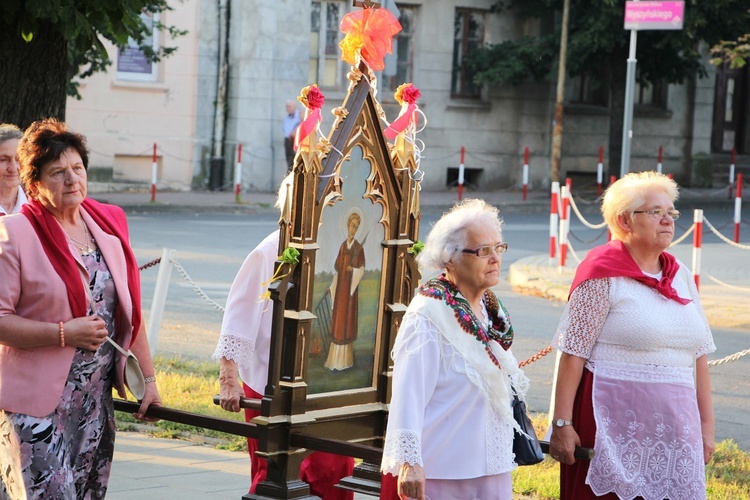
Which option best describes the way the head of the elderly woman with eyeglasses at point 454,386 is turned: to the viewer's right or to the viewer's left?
to the viewer's right

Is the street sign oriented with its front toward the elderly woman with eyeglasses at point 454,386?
yes

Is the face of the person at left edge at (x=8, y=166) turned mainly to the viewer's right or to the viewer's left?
to the viewer's right

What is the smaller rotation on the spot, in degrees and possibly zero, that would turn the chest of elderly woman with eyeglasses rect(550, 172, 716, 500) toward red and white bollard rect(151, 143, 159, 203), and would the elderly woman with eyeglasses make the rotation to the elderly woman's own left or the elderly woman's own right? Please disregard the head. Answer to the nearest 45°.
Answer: approximately 180°

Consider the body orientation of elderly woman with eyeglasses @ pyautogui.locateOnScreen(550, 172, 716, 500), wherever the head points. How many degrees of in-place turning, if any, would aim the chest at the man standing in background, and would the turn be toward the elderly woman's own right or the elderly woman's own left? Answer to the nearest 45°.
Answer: approximately 135° to the elderly woman's own left

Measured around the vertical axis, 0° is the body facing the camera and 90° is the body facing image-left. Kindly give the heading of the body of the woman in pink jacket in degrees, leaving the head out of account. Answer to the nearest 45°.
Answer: approximately 315°

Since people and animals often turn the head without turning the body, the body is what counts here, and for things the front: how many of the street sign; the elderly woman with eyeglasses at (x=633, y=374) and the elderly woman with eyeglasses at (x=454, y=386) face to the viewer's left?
0

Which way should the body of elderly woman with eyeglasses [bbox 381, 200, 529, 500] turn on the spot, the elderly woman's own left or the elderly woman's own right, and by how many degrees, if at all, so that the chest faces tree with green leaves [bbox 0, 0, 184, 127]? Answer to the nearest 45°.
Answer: approximately 180°

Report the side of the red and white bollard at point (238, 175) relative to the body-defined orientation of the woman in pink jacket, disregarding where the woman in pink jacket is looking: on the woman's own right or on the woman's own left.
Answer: on the woman's own left

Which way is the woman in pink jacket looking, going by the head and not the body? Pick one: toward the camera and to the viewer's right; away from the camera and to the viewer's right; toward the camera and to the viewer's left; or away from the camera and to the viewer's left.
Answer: toward the camera and to the viewer's right

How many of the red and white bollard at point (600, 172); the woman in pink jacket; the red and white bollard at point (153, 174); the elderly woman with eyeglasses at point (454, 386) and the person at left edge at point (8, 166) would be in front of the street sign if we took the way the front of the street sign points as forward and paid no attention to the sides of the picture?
3

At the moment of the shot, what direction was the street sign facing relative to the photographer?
facing the viewer
